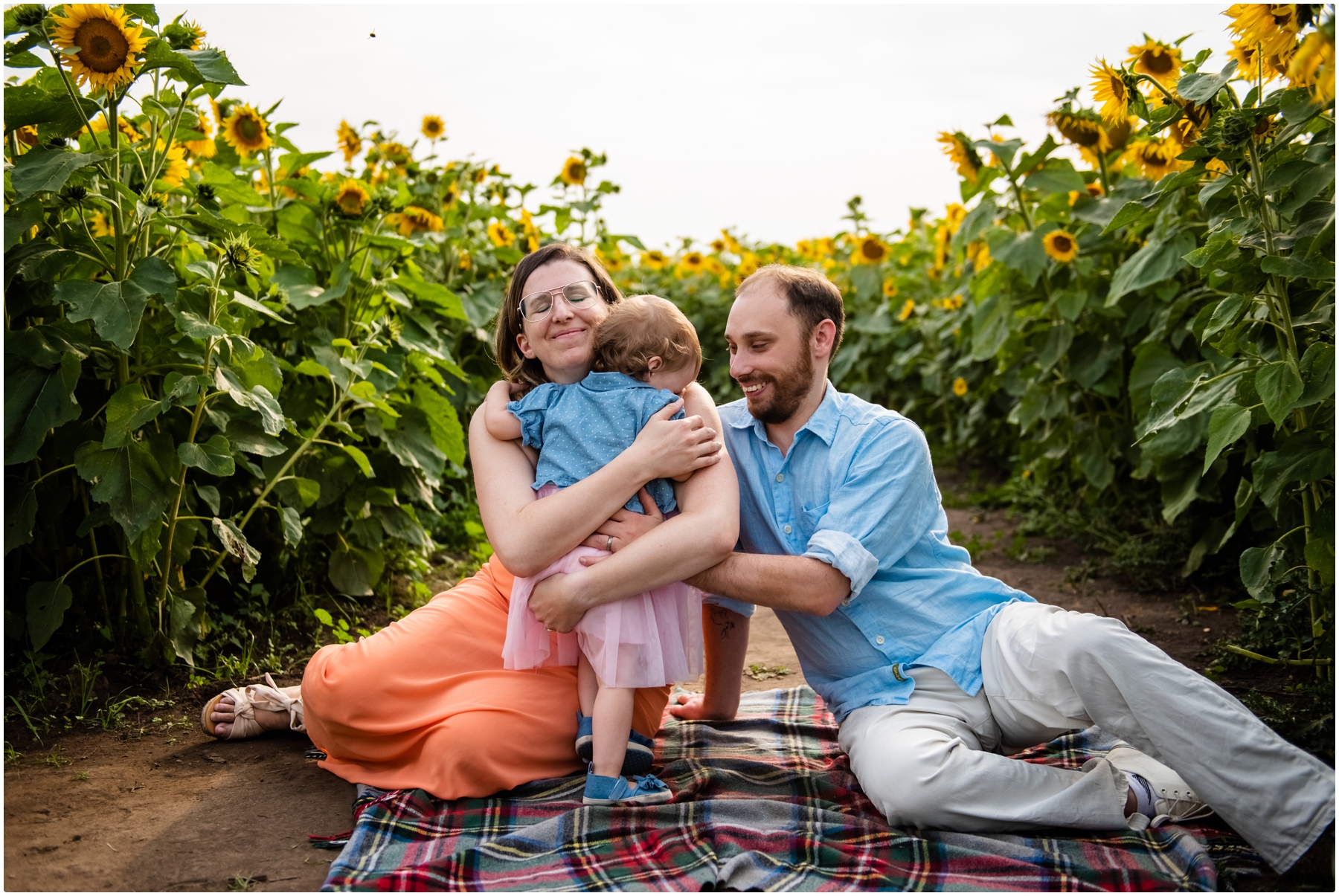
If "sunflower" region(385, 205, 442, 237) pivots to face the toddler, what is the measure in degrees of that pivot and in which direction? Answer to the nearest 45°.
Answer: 0° — it already faces them

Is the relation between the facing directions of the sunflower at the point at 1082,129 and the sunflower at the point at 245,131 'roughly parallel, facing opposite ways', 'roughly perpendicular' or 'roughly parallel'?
roughly perpendicular

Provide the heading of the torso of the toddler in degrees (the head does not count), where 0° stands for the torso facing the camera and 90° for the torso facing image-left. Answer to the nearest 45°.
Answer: approximately 225°

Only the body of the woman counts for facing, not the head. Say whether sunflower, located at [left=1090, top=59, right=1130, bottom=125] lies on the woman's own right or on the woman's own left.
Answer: on the woman's own left

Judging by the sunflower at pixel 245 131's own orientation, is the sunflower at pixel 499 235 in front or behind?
behind
